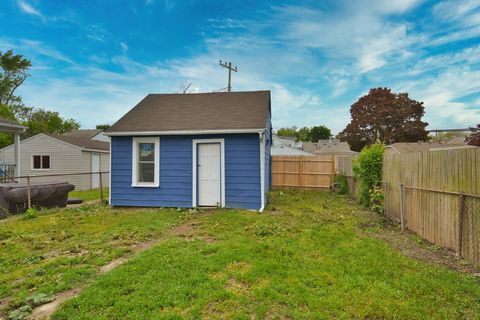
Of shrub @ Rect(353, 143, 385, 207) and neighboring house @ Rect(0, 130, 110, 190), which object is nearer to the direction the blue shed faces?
the shrub

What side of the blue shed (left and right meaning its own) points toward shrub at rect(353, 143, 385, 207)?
left

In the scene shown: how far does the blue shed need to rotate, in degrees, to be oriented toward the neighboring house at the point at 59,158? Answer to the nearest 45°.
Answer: approximately 135° to its right

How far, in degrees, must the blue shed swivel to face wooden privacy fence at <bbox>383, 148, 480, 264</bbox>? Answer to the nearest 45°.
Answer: approximately 45° to its left

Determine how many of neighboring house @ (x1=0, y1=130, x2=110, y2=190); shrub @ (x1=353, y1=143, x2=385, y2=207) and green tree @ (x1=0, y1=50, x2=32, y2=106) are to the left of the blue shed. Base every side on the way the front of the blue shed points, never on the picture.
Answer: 1

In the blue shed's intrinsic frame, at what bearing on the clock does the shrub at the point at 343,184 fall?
The shrub is roughly at 8 o'clock from the blue shed.

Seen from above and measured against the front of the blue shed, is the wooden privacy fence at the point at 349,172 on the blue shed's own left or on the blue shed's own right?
on the blue shed's own left

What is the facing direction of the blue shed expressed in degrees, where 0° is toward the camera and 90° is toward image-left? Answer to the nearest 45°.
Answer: approximately 0°

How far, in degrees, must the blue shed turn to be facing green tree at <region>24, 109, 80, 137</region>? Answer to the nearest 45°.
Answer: approximately 135° to its right
